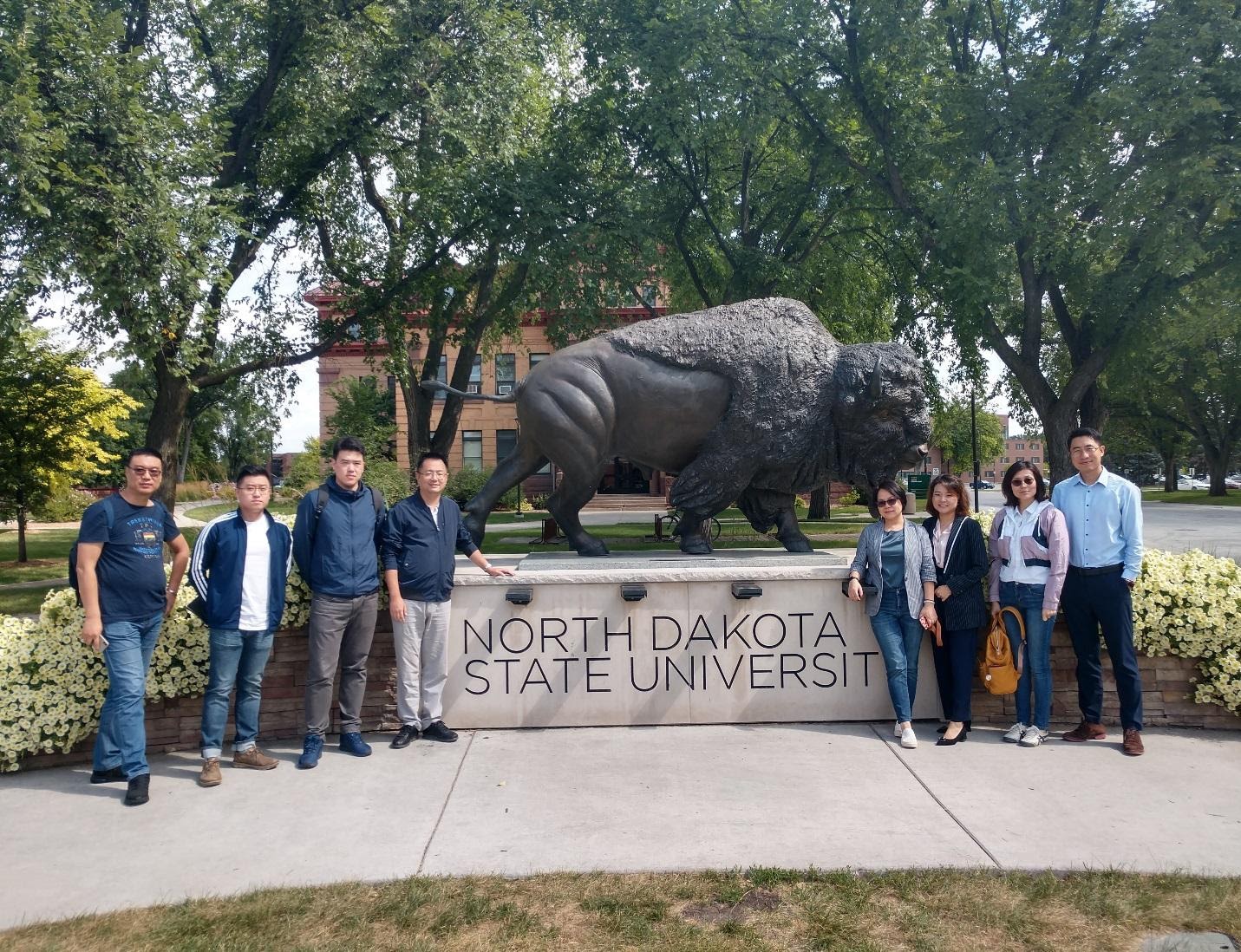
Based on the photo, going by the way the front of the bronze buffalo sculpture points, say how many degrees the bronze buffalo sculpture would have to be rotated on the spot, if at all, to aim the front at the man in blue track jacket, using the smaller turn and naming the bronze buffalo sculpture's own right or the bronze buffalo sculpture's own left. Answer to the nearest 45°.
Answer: approximately 135° to the bronze buffalo sculpture's own right

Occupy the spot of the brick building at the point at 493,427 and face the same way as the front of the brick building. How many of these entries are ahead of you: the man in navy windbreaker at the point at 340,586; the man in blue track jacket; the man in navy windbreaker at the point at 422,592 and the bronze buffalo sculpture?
4

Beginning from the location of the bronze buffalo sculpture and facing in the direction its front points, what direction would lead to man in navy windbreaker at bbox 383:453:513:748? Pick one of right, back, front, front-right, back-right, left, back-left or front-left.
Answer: back-right

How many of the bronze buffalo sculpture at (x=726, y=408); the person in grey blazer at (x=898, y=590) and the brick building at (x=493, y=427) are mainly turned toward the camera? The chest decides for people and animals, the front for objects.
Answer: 2

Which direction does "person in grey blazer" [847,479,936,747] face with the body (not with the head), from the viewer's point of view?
toward the camera

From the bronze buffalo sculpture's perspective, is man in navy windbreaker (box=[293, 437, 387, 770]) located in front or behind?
behind

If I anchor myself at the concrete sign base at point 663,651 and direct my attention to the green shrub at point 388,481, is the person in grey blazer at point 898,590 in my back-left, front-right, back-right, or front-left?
back-right

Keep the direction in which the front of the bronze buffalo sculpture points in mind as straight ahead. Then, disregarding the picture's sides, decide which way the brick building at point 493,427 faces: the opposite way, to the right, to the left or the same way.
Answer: to the right

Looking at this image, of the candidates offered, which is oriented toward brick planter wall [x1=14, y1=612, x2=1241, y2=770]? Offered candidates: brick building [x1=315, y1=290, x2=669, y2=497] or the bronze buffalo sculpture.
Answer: the brick building

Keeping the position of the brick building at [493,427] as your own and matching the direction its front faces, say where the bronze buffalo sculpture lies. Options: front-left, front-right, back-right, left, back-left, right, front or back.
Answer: front

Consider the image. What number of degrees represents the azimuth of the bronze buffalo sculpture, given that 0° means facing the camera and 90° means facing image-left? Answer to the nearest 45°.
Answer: approximately 270°

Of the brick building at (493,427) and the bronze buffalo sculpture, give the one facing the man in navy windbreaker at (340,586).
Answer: the brick building

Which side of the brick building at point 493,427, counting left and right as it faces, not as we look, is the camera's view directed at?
front
